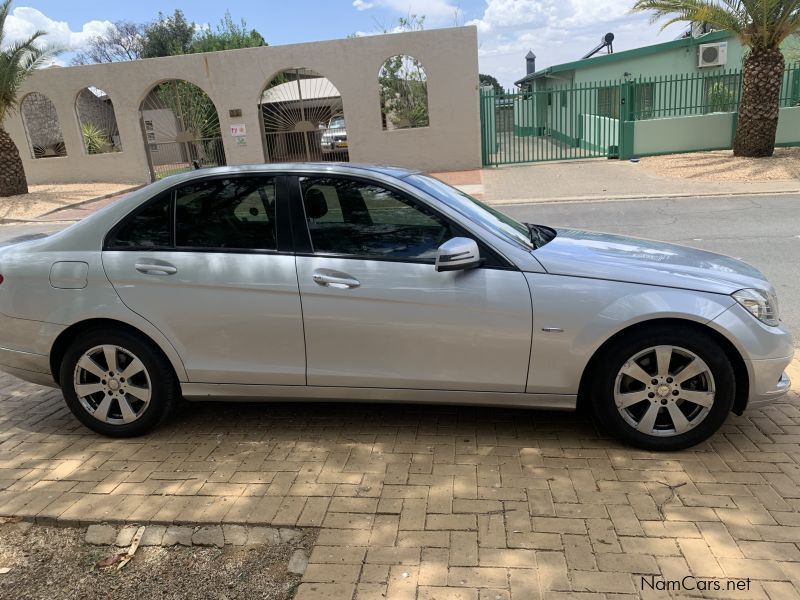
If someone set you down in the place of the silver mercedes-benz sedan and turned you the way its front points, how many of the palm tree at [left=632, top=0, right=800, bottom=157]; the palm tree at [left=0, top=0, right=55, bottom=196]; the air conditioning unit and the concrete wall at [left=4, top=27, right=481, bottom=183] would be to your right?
0

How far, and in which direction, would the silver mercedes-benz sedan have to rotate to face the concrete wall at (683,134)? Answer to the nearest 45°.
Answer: approximately 45° to its left

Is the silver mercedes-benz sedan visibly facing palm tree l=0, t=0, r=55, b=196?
no

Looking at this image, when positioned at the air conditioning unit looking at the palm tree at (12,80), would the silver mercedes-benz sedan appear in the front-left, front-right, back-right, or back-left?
front-left

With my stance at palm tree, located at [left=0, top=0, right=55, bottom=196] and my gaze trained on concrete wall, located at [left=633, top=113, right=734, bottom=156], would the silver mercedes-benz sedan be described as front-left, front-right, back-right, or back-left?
front-right

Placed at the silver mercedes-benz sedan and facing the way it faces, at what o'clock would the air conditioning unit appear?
The air conditioning unit is roughly at 10 o'clock from the silver mercedes-benz sedan.

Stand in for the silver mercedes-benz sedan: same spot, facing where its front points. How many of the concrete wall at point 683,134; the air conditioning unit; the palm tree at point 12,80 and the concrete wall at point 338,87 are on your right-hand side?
0

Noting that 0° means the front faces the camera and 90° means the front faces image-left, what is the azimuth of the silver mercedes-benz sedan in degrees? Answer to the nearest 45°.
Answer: approximately 270°

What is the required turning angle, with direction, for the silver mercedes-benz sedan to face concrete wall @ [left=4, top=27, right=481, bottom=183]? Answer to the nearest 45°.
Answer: approximately 90° to its left

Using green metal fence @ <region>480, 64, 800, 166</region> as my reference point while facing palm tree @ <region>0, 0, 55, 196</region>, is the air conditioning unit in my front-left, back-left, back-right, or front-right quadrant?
back-right

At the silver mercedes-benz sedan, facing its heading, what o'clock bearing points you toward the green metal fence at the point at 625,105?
The green metal fence is roughly at 10 o'clock from the silver mercedes-benz sedan.

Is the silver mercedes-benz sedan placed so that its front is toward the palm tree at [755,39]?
no
